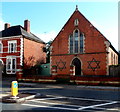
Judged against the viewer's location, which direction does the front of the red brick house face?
facing the viewer and to the left of the viewer

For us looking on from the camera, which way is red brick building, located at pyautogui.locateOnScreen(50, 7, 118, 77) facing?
facing the viewer

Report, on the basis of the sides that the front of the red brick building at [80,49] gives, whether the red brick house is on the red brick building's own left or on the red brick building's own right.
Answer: on the red brick building's own right

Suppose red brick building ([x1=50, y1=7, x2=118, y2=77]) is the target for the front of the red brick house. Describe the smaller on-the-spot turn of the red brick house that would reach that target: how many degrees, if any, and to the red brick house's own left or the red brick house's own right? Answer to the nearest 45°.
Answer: approximately 90° to the red brick house's own left

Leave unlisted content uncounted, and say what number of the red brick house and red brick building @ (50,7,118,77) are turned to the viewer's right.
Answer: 0
